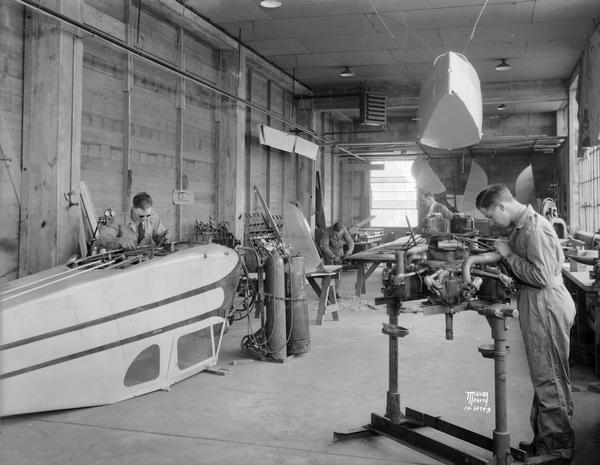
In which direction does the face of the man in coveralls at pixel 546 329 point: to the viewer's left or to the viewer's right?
to the viewer's left

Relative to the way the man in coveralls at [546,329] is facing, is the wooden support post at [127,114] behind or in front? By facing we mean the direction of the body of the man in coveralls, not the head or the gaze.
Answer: in front

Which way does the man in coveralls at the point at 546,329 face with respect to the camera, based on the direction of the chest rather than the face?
to the viewer's left

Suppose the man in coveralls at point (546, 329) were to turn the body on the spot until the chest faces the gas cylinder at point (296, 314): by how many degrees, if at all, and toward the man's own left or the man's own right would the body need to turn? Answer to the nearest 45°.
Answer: approximately 45° to the man's own right
